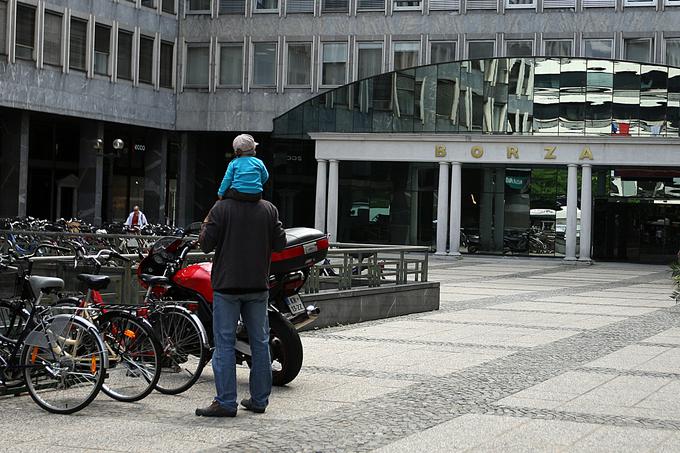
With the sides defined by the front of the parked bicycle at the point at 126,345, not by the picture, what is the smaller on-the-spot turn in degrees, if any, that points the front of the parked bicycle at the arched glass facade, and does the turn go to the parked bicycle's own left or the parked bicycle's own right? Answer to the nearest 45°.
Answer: approximately 90° to the parked bicycle's own right

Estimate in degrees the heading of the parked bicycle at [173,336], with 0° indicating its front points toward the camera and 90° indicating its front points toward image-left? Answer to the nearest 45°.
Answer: approximately 135°

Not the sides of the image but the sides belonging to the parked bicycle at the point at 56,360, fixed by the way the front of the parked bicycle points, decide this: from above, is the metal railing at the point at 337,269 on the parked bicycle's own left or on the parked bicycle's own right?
on the parked bicycle's own right

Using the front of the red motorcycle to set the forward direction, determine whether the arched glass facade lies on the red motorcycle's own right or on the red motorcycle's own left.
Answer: on the red motorcycle's own right

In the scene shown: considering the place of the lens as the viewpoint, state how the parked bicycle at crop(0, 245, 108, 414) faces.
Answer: facing away from the viewer and to the left of the viewer

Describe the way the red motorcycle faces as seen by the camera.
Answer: facing away from the viewer and to the left of the viewer

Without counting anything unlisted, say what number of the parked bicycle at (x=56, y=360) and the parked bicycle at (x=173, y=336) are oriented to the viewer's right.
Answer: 0

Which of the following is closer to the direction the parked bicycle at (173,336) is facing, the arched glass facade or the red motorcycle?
the arched glass facade

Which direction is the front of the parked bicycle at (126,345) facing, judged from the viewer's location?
facing away from the viewer and to the left of the viewer
